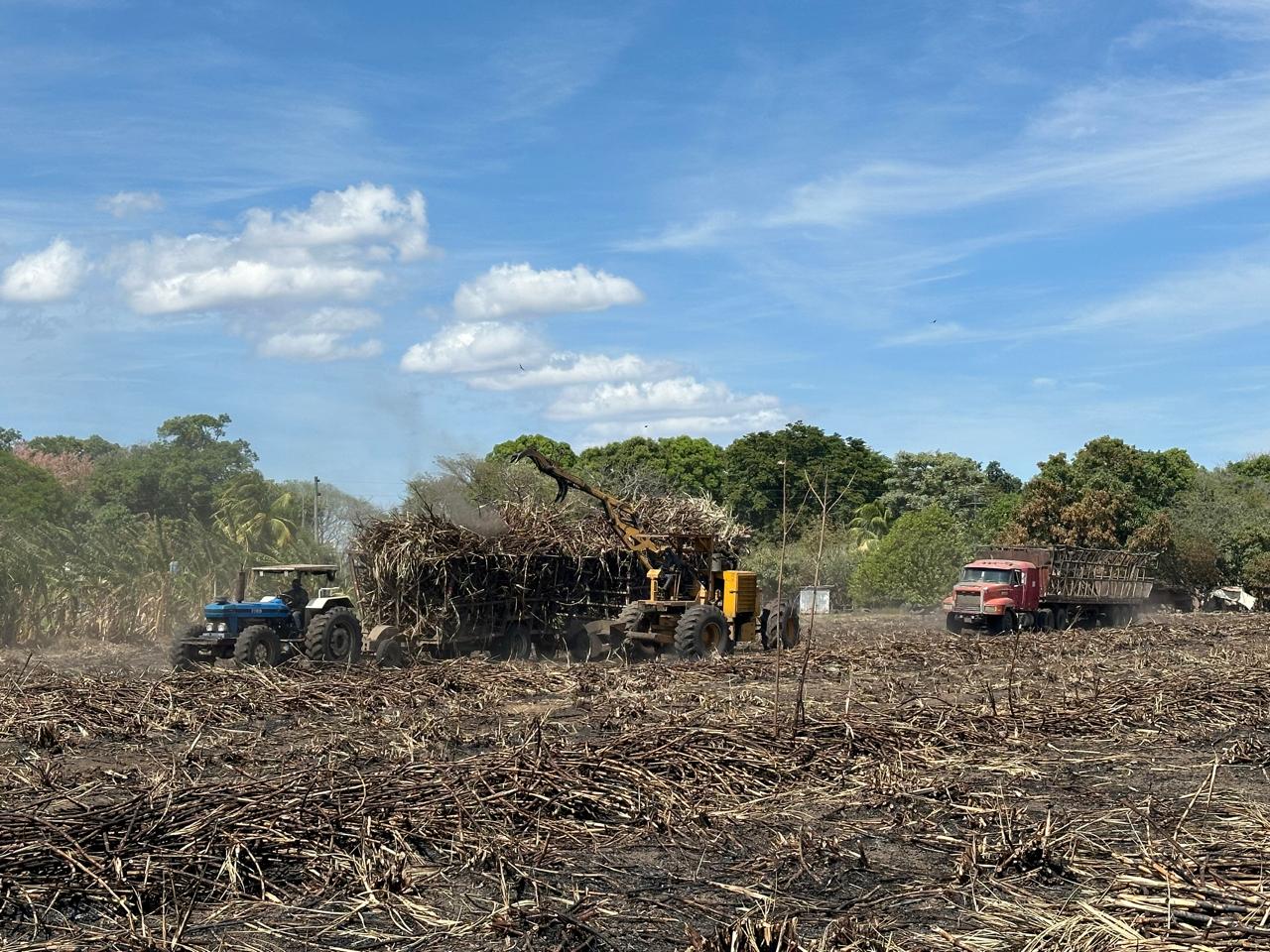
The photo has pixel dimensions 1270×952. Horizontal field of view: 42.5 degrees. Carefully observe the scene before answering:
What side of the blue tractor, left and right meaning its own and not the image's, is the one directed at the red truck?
back

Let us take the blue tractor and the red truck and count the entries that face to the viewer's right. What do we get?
0

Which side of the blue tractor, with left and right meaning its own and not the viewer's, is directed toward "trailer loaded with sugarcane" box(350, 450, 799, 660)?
back

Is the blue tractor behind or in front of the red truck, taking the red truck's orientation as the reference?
in front

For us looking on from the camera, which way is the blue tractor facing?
facing the viewer and to the left of the viewer

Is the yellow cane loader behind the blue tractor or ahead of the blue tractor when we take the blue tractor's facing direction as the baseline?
behind

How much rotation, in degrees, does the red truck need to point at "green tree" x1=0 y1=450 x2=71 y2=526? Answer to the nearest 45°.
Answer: approximately 45° to its right

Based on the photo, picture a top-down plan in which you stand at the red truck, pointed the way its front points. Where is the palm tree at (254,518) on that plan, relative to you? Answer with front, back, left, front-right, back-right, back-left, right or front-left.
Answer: front-right

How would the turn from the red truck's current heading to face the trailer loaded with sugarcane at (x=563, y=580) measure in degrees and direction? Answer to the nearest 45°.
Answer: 0° — it already faces it

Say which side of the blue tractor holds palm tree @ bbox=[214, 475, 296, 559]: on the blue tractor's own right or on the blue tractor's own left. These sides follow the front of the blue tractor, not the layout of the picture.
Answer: on the blue tractor's own right

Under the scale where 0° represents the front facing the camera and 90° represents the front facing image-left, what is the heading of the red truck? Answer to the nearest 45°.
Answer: approximately 45°

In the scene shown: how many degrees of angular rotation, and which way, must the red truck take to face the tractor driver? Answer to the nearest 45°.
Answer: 0° — it already faces them
